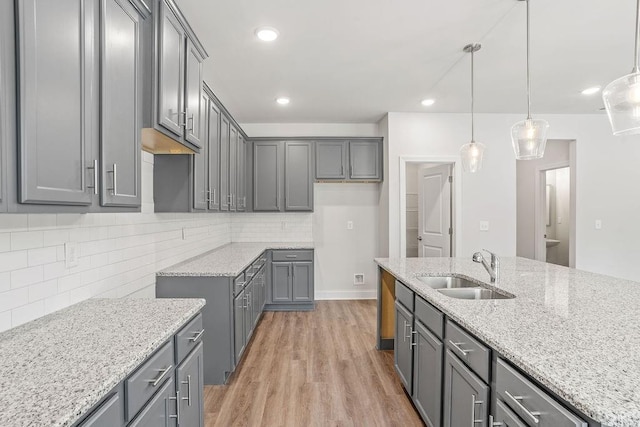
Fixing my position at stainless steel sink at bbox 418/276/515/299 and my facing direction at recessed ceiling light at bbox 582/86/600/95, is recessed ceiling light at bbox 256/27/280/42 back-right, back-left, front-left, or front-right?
back-left

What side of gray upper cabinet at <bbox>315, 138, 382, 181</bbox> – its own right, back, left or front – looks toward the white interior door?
left

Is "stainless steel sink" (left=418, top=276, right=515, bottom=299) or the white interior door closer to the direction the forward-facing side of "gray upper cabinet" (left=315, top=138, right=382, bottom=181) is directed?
the stainless steel sink

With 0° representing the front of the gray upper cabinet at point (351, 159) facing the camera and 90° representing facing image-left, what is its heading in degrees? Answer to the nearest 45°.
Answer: approximately 0°

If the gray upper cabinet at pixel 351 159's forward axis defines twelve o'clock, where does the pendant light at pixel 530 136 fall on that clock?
The pendant light is roughly at 11 o'clock from the gray upper cabinet.

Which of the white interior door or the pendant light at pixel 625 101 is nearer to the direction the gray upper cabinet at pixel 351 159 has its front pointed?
the pendant light

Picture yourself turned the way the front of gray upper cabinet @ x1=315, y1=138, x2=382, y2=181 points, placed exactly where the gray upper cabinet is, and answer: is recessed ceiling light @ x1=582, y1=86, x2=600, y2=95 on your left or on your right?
on your left

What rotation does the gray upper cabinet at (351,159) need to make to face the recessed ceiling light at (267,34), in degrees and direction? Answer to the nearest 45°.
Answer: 0° — it already faces it

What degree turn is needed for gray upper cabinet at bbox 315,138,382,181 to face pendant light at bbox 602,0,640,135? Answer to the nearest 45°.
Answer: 0° — it already faces it
